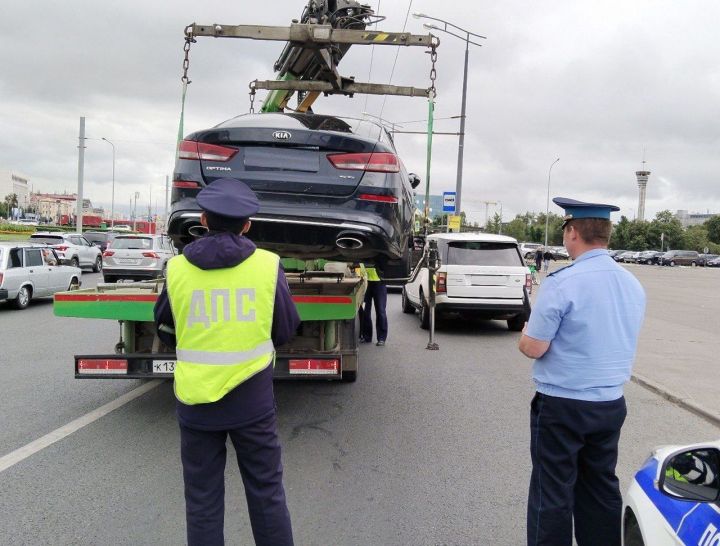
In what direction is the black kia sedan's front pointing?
away from the camera

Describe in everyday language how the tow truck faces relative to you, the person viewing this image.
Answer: facing away from the viewer

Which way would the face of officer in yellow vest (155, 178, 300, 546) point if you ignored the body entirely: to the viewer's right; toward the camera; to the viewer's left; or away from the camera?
away from the camera

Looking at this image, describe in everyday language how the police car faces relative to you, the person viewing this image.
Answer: facing away from the viewer and to the left of the viewer

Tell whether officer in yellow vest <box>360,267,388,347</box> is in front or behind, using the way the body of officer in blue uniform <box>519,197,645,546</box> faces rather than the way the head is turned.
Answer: in front

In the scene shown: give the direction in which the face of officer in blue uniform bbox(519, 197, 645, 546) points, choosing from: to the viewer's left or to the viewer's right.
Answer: to the viewer's left

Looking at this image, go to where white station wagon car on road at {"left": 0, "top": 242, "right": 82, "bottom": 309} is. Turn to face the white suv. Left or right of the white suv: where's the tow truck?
right

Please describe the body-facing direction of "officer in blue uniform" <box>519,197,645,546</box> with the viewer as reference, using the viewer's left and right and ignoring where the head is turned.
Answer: facing away from the viewer and to the left of the viewer

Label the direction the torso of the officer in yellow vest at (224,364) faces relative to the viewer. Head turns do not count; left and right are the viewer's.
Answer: facing away from the viewer

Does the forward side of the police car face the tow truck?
yes

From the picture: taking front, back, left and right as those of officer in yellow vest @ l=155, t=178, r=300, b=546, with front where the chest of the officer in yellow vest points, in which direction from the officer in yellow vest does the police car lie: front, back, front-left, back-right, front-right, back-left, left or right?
back-right

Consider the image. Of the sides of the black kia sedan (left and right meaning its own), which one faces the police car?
back
